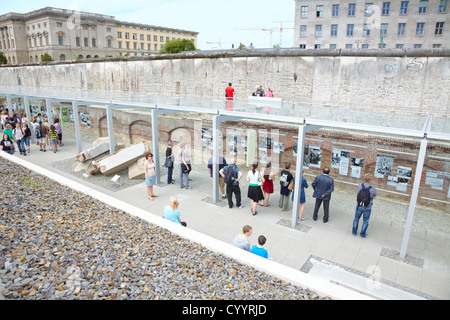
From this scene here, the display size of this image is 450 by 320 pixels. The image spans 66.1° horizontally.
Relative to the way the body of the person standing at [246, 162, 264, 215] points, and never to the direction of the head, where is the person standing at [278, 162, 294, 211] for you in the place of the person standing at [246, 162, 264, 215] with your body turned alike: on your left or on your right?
on your right

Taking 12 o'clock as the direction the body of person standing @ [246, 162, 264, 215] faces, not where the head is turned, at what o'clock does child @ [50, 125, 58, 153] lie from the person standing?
The child is roughly at 10 o'clock from the person standing.

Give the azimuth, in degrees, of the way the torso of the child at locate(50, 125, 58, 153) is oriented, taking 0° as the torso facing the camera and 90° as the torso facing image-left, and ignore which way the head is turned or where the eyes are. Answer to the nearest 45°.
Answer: approximately 180°

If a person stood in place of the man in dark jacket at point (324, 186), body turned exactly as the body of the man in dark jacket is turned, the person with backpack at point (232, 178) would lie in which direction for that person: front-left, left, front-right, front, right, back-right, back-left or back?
left

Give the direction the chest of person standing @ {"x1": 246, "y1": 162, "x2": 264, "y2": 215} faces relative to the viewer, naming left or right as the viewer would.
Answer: facing away from the viewer

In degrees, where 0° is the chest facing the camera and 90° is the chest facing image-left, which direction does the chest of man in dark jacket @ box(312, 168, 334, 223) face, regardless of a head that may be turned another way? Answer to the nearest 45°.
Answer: approximately 180°

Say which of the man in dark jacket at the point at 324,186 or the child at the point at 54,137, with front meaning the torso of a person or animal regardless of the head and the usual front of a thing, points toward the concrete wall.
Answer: the man in dark jacket

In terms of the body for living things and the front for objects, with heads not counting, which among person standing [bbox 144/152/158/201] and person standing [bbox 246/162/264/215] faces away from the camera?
person standing [bbox 246/162/264/215]

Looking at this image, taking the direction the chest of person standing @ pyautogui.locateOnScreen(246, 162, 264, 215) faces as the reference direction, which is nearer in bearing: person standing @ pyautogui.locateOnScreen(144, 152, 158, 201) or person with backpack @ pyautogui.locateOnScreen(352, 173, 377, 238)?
the person standing

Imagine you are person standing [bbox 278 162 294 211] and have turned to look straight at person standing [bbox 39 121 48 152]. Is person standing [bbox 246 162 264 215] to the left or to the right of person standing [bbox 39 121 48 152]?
left
